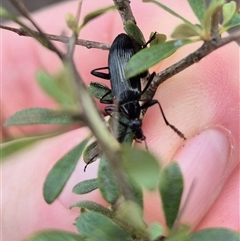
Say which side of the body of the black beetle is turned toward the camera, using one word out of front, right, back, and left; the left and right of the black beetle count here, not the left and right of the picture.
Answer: front
